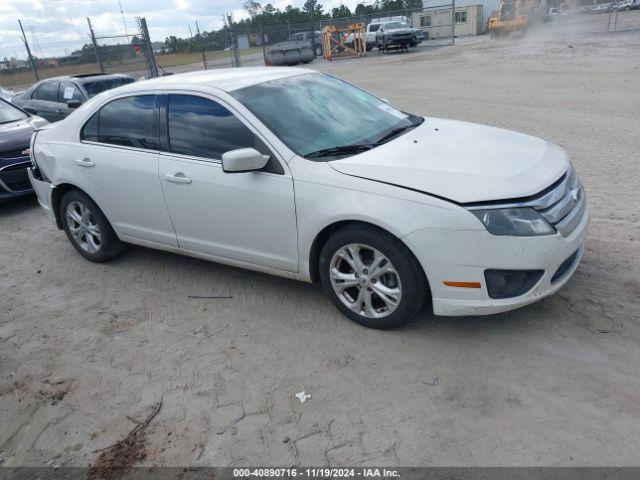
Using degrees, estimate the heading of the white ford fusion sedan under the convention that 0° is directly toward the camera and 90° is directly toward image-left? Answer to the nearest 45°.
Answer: approximately 315°

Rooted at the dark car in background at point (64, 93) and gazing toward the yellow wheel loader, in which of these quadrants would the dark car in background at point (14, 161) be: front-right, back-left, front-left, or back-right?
back-right

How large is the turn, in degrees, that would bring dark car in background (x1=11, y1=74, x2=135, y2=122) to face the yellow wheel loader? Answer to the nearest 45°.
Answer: approximately 90° to its left

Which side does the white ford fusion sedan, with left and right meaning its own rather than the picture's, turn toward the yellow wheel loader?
left

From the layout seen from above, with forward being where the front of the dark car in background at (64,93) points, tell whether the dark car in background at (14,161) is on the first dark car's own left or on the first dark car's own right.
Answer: on the first dark car's own right

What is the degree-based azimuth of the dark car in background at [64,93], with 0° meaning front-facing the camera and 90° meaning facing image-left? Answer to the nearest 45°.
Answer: approximately 315°

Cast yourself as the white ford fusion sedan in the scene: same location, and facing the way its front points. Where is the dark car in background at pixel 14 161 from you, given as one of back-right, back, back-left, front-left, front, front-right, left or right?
back
